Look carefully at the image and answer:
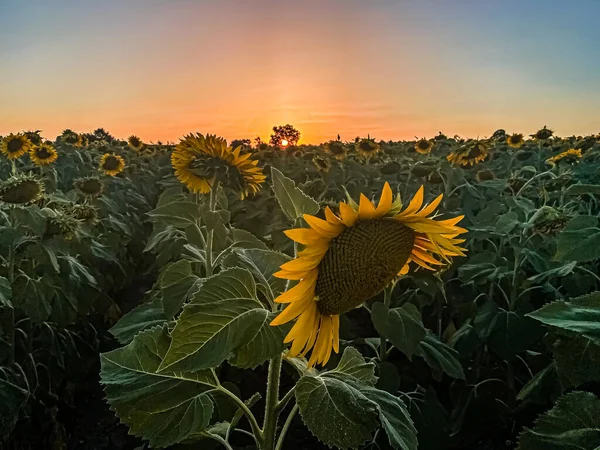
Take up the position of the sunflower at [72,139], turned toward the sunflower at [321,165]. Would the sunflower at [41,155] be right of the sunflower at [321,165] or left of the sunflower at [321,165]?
right

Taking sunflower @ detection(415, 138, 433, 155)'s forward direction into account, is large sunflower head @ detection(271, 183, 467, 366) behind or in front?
in front

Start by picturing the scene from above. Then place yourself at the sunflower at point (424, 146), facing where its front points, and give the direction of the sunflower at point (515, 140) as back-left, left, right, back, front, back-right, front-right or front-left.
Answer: back-left

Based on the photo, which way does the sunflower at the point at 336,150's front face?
toward the camera

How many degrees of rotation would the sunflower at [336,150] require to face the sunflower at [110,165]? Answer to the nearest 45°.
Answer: approximately 45° to its right

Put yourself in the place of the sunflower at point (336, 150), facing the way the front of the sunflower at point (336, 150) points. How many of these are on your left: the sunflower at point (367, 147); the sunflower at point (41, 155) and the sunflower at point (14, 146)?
1

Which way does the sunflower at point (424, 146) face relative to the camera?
toward the camera

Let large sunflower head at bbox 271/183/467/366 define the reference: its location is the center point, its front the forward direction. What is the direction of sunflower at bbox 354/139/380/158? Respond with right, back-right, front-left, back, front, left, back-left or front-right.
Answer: back-left

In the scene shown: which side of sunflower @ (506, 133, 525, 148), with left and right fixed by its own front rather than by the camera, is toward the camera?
front

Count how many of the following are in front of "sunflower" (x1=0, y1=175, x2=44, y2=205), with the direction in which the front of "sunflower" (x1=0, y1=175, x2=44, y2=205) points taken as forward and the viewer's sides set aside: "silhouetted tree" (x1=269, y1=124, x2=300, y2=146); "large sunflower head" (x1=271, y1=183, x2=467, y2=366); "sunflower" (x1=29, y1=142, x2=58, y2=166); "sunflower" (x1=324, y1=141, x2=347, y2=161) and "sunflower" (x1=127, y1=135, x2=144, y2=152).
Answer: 1

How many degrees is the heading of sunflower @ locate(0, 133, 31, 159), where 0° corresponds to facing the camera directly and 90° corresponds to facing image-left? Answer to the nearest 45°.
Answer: approximately 0°

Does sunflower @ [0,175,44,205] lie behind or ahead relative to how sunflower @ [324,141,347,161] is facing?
ahead

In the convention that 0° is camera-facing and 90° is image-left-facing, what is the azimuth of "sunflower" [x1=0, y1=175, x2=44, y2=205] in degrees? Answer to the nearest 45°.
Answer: approximately 0°
